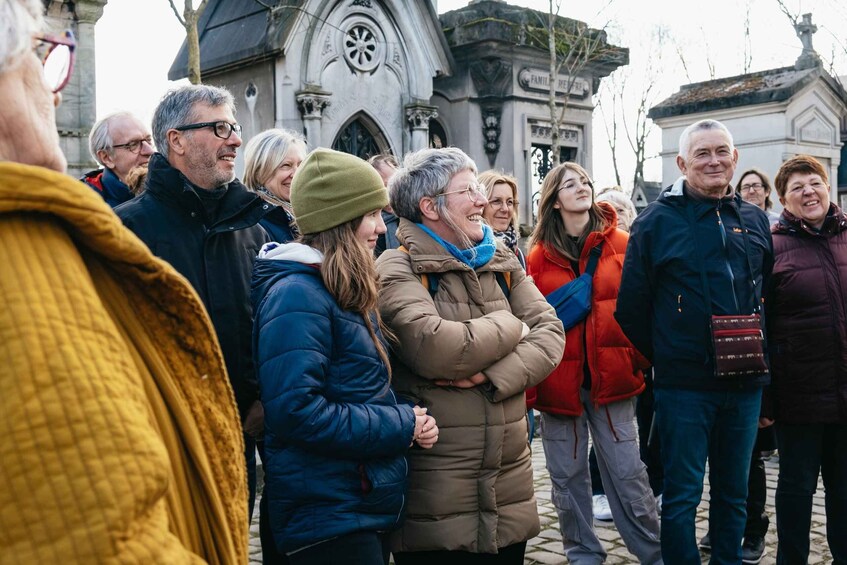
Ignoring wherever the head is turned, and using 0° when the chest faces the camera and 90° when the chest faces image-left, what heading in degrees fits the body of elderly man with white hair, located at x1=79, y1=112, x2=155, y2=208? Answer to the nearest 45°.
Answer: approximately 315°

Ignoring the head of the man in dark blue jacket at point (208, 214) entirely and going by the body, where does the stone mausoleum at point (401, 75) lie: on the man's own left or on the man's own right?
on the man's own left

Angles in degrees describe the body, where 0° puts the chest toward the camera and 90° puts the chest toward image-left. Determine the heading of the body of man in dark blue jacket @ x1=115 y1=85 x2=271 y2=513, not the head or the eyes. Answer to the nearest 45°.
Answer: approximately 315°

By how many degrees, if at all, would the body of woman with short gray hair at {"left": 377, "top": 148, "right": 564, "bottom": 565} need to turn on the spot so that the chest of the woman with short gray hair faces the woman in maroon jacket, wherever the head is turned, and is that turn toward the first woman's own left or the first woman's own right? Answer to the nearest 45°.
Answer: approximately 90° to the first woman's own left

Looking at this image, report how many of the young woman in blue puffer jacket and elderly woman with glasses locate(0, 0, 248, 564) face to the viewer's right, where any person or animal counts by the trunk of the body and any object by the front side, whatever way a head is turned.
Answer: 2

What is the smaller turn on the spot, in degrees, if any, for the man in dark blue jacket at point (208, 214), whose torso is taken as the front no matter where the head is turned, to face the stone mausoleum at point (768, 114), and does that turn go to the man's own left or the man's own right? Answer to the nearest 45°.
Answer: approximately 90° to the man's own left

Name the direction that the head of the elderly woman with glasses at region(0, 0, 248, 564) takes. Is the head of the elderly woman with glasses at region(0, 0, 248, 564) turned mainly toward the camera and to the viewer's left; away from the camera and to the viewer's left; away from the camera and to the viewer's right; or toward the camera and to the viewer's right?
away from the camera and to the viewer's right

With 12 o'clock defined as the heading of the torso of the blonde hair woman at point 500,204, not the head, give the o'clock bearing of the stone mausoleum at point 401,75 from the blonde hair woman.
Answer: The stone mausoleum is roughly at 7 o'clock from the blonde hair woman.

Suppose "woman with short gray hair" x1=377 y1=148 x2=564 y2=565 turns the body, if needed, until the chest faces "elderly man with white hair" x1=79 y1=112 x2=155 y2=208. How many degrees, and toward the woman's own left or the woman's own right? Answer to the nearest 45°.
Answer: approximately 180°

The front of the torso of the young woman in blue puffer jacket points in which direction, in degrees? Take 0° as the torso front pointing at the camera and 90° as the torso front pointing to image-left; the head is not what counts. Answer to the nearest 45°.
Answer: approximately 270°

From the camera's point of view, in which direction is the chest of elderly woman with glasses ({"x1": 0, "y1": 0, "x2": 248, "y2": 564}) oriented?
to the viewer's right

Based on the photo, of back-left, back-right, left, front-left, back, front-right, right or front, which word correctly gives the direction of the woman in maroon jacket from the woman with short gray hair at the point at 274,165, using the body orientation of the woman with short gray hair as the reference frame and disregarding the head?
front-left

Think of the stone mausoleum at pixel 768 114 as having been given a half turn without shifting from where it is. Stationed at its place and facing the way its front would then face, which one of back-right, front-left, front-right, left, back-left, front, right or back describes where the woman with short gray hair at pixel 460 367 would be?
back-left

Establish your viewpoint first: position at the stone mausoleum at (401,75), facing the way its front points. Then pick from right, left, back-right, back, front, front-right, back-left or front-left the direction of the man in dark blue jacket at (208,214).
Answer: front-right
